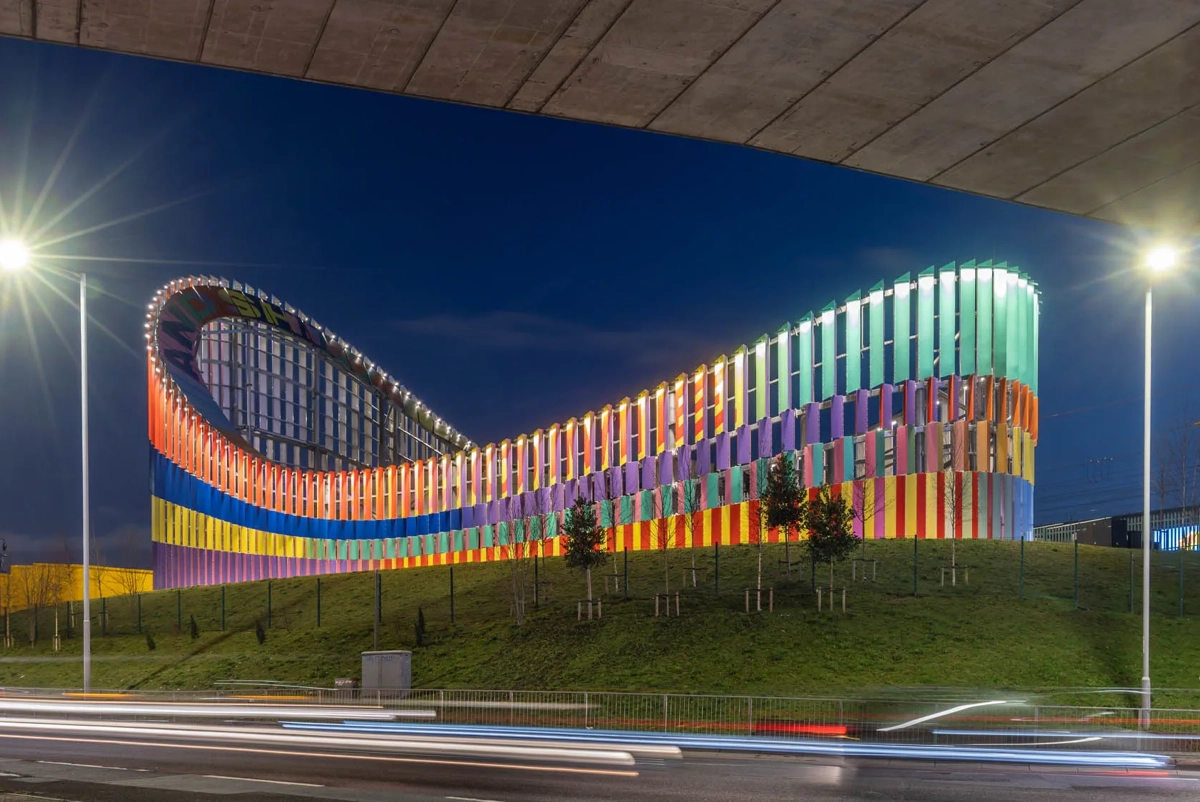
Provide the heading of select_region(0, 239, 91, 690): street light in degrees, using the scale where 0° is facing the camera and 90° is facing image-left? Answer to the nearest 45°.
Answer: approximately 90°

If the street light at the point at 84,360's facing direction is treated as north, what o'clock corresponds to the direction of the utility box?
The utility box is roughly at 7 o'clock from the street light.
